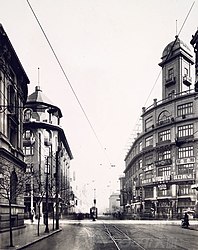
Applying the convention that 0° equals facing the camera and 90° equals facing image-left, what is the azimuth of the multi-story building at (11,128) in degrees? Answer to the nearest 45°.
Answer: approximately 270°
